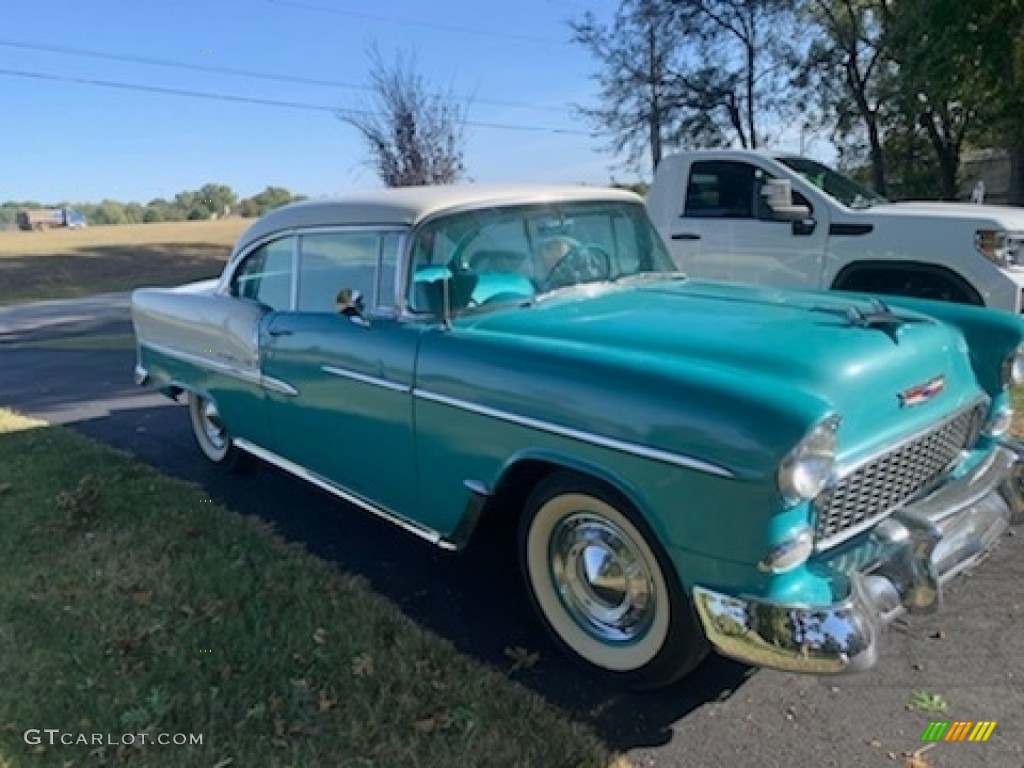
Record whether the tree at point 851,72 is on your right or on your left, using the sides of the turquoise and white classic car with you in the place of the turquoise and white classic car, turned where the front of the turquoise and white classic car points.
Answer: on your left

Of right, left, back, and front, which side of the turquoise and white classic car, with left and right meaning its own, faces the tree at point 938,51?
left

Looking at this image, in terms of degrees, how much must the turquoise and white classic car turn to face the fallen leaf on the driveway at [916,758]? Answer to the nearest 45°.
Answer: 0° — it already faces it

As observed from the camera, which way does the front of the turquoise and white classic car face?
facing the viewer and to the right of the viewer
